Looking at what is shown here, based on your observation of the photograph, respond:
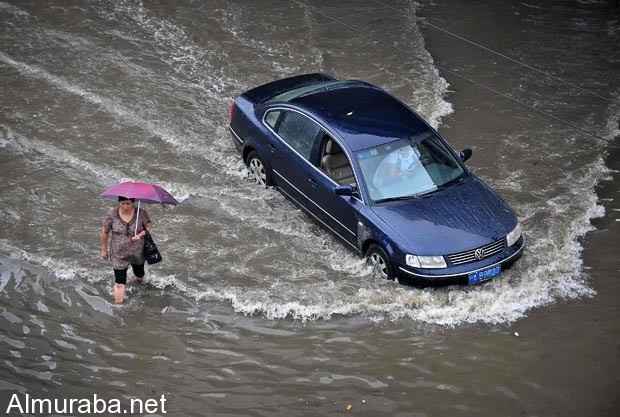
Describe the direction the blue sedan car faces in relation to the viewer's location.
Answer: facing the viewer and to the right of the viewer

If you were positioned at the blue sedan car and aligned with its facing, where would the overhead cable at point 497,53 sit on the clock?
The overhead cable is roughly at 8 o'clock from the blue sedan car.

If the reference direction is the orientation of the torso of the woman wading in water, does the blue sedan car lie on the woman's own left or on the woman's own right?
on the woman's own left

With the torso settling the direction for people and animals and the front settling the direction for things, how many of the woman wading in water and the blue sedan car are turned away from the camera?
0

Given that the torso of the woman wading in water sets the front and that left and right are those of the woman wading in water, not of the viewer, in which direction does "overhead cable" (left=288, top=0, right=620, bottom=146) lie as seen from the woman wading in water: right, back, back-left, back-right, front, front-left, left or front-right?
back-left

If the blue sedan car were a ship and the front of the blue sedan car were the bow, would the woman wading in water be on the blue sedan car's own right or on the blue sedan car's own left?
on the blue sedan car's own right

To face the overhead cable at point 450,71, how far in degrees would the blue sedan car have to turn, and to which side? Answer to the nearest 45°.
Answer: approximately 135° to its left

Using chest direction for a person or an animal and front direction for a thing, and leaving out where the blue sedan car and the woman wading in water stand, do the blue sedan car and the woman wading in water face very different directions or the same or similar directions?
same or similar directions

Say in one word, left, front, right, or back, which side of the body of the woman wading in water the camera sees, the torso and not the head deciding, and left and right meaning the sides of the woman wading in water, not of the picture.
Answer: front
